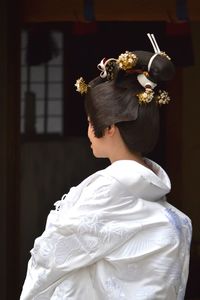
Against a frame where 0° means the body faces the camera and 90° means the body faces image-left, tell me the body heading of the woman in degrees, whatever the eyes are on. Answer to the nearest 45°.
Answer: approximately 135°

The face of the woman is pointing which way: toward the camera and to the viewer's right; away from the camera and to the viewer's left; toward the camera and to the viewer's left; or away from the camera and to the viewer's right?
away from the camera and to the viewer's left
